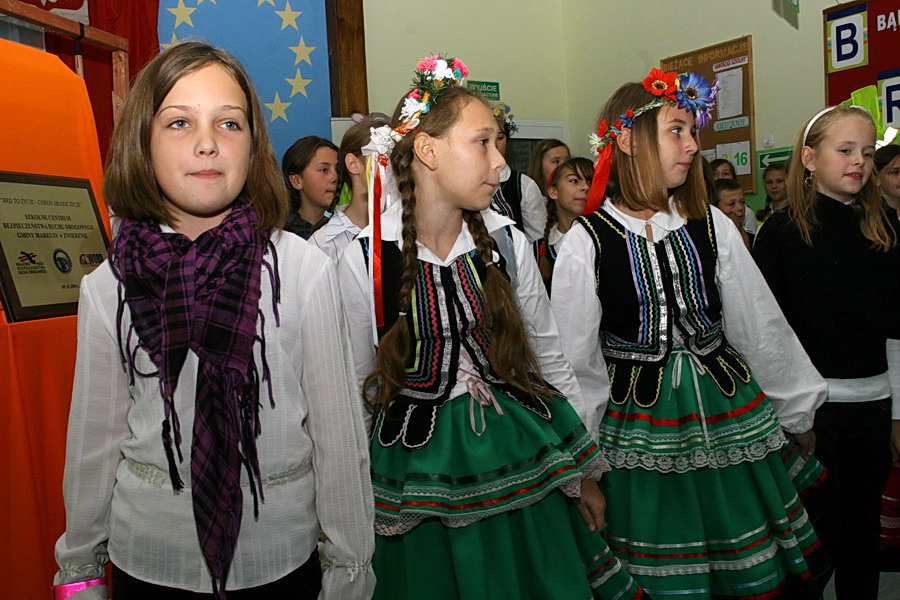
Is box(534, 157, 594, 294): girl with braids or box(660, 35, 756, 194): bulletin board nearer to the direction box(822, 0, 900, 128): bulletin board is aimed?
the girl with braids

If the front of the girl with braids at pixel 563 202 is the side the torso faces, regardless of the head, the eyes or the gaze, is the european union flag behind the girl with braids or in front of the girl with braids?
behind

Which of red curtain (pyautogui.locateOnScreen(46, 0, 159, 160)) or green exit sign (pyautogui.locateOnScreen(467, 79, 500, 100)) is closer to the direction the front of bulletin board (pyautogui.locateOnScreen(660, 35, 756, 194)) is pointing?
the red curtain

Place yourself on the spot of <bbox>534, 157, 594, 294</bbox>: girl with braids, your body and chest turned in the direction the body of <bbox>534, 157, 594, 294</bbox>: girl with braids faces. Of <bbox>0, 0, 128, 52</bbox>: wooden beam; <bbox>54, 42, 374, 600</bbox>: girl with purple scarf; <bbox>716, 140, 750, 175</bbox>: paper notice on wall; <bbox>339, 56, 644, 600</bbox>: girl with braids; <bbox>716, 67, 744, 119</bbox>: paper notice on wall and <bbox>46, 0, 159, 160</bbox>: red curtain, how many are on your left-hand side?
2

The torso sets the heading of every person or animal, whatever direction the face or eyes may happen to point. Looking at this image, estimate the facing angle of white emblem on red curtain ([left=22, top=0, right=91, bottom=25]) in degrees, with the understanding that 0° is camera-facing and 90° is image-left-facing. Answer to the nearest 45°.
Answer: approximately 0°

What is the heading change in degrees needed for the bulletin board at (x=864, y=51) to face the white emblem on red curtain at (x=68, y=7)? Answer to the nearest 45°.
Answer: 0° — it already faces it

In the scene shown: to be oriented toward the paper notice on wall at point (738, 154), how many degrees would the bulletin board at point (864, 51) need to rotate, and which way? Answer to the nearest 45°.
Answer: approximately 90° to its right

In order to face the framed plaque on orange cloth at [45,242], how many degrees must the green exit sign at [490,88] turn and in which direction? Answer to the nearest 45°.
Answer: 0° — it already faces it

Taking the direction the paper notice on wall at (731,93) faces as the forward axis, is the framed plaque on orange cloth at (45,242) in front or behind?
in front

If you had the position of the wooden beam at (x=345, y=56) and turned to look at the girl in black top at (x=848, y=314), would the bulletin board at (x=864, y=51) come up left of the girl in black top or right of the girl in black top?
left
